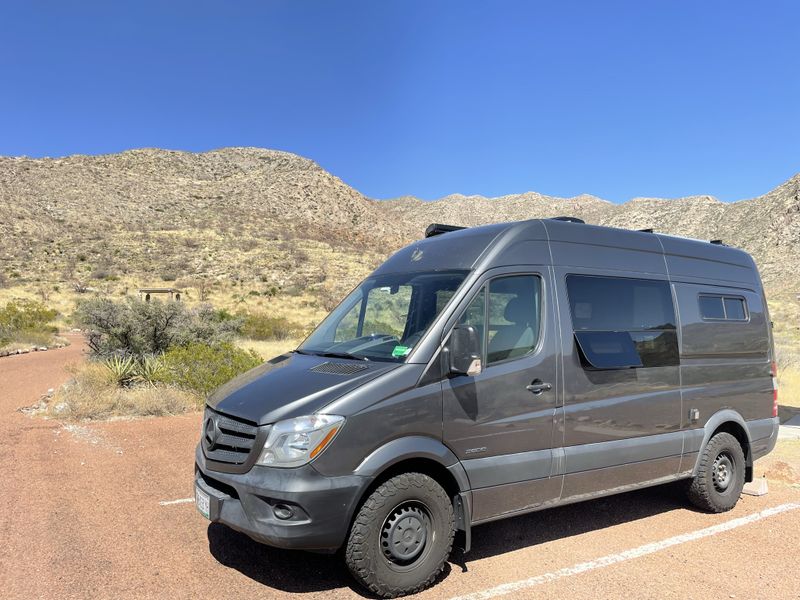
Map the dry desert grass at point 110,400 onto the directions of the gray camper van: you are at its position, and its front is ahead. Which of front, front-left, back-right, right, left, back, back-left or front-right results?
right

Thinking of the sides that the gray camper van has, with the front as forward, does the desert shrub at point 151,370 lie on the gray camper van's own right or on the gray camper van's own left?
on the gray camper van's own right

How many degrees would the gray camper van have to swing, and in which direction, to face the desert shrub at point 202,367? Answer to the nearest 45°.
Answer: approximately 90° to its right

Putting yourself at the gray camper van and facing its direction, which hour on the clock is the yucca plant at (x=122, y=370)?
The yucca plant is roughly at 3 o'clock from the gray camper van.

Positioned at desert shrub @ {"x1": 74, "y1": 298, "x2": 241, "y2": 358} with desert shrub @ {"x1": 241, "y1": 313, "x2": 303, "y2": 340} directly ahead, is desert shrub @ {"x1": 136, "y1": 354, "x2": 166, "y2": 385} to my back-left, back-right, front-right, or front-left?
back-right

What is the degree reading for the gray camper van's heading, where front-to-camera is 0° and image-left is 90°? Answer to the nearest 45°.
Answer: approximately 45°

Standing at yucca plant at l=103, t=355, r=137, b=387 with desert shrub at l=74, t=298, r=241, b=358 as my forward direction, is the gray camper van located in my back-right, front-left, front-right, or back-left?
back-right

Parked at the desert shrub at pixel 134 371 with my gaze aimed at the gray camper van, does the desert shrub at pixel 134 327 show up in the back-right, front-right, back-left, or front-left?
back-left

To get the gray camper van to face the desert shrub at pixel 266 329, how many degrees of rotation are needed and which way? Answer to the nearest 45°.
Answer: approximately 90° to its right

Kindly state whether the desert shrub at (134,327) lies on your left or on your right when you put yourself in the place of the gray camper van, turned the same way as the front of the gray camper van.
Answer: on your right
